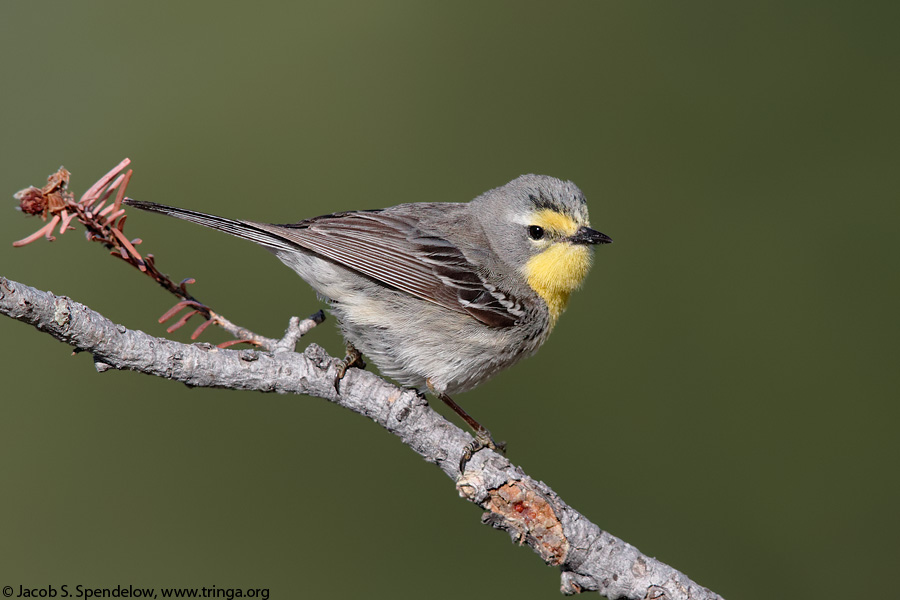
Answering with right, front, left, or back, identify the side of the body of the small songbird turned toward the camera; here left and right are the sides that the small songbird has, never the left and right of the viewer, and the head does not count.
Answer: right
